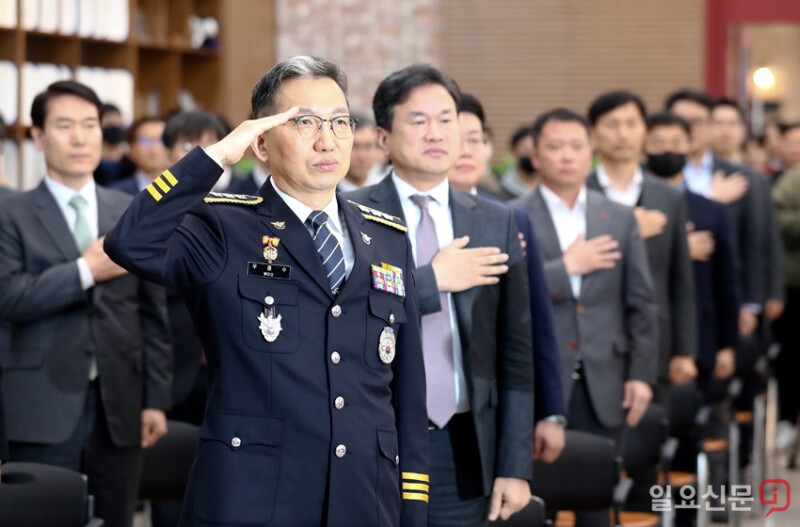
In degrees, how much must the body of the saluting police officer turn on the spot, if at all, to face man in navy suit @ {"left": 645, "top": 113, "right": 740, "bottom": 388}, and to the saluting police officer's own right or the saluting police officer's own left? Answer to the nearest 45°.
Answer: approximately 90° to the saluting police officer's own left

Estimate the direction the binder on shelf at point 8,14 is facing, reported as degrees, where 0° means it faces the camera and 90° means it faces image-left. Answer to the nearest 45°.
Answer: approximately 315°

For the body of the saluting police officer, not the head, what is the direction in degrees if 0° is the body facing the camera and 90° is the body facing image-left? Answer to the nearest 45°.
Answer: approximately 315°

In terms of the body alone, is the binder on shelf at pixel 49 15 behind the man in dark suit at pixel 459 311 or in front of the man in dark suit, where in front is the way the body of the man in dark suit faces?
behind
